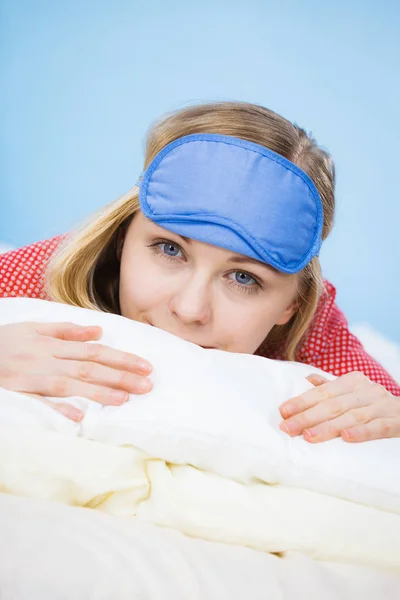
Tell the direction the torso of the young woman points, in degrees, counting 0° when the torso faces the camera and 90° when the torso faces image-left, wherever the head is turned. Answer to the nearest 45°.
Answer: approximately 0°

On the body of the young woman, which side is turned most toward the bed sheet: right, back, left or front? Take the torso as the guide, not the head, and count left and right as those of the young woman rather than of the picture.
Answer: front
